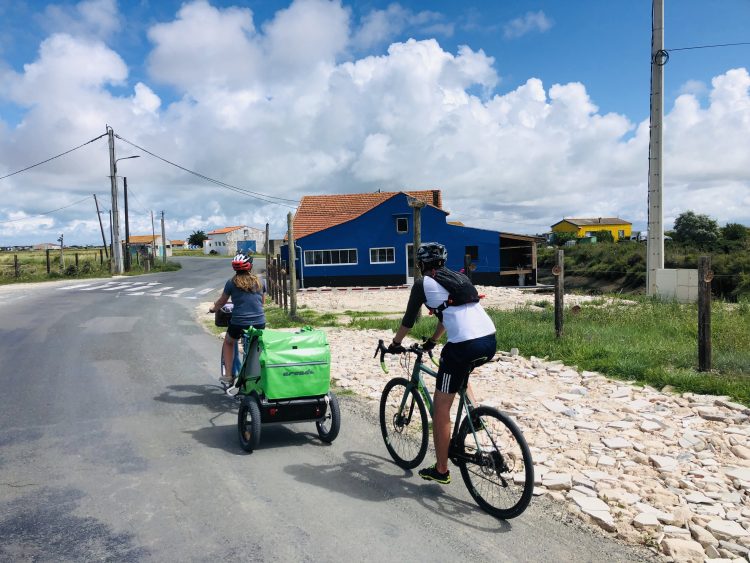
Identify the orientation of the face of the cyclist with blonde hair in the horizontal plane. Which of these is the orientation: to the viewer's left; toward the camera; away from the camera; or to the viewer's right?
away from the camera

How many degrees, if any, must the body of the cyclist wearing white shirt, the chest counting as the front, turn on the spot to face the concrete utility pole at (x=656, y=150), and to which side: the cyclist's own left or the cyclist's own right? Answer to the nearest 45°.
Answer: approximately 90° to the cyclist's own right

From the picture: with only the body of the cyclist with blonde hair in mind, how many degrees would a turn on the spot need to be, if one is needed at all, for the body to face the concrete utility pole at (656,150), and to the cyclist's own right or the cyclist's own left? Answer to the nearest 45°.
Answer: approximately 90° to the cyclist's own right

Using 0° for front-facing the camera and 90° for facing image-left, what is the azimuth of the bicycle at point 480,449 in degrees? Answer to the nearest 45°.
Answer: approximately 135°

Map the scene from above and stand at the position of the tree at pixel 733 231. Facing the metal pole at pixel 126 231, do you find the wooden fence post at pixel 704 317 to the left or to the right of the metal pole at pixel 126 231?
left

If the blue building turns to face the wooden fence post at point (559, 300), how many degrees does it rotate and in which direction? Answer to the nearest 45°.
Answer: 0° — it already faces it

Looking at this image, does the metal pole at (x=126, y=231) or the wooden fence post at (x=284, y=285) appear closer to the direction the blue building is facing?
the wooden fence post

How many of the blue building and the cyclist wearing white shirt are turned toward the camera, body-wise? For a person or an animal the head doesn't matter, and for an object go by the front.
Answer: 1

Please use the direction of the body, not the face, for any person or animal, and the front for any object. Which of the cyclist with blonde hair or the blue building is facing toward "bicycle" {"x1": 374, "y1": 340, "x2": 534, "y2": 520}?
the blue building
